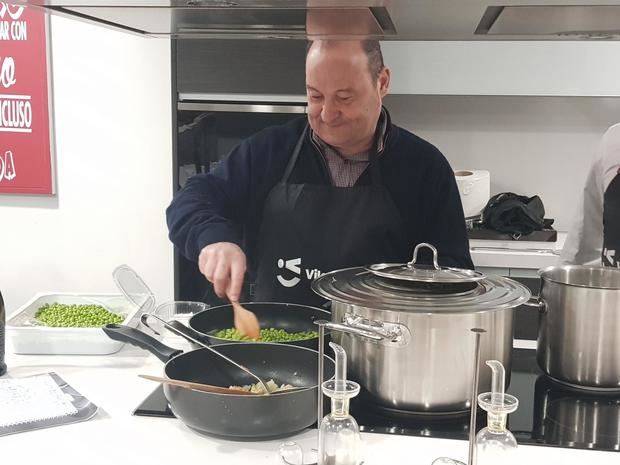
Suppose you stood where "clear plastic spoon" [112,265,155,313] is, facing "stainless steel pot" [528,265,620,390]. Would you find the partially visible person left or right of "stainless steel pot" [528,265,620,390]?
left

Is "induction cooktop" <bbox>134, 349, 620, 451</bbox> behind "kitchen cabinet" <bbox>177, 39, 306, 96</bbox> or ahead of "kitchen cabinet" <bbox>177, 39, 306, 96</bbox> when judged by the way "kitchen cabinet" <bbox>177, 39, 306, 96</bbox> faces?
ahead

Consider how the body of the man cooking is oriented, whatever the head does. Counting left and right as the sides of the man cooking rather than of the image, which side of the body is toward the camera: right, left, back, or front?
front

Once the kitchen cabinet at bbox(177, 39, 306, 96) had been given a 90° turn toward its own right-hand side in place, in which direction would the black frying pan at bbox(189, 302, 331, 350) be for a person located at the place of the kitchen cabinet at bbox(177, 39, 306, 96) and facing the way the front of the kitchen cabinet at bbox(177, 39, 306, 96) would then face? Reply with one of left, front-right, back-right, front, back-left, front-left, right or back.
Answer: left

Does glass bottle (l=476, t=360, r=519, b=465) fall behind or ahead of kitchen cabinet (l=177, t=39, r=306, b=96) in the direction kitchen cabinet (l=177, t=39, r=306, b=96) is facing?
ahead

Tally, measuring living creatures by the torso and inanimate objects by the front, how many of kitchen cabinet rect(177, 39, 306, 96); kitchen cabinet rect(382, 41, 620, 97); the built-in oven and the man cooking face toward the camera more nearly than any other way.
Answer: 4

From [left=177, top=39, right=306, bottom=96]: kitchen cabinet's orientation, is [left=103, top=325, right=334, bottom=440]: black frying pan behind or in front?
in front

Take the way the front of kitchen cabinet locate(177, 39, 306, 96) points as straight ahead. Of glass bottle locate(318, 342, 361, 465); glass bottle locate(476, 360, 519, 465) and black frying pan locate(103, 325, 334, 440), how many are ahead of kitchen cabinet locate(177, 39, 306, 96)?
3

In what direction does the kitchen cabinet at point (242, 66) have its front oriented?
toward the camera

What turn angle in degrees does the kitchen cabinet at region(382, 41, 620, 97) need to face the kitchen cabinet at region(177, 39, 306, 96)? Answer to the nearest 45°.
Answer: approximately 90° to its right

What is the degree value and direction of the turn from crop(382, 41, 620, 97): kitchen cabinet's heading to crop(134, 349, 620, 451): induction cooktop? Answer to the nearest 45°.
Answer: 0° — it already faces it
